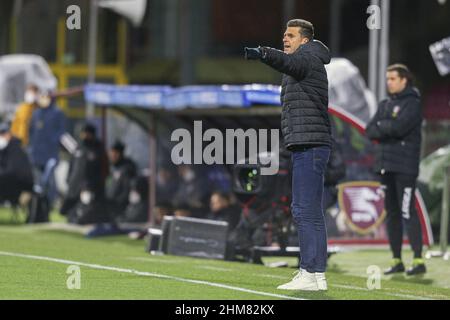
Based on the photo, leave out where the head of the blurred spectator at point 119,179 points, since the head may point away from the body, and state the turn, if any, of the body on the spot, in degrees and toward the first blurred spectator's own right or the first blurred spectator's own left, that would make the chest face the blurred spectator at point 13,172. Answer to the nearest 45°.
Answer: approximately 90° to the first blurred spectator's own right

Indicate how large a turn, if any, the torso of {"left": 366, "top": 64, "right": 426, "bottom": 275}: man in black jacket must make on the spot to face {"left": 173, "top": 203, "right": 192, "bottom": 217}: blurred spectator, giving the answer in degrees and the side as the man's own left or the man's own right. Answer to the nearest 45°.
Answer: approximately 90° to the man's own right

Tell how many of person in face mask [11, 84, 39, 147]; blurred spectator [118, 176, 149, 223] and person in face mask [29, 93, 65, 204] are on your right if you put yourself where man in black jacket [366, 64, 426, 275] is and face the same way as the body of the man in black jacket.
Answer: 3

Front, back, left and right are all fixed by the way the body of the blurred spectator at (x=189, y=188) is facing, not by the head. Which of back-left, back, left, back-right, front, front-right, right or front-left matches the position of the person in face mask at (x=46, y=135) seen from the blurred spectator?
right

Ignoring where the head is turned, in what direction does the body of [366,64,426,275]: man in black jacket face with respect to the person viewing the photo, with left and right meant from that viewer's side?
facing the viewer and to the left of the viewer

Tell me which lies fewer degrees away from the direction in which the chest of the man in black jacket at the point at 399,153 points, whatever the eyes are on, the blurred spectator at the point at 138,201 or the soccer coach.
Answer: the soccer coach

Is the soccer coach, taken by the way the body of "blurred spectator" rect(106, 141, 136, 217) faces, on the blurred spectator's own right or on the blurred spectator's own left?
on the blurred spectator's own left

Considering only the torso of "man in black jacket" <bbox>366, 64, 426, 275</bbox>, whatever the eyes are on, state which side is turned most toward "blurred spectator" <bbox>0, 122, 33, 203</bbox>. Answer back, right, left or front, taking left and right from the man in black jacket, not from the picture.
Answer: right

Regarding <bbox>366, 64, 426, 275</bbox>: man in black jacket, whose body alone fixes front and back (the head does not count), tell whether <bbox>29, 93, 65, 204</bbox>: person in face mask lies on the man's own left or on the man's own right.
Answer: on the man's own right

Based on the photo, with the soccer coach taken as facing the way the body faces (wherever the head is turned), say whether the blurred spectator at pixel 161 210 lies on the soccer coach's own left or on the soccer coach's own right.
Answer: on the soccer coach's own right

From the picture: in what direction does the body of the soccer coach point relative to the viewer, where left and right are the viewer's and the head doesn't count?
facing to the left of the viewer

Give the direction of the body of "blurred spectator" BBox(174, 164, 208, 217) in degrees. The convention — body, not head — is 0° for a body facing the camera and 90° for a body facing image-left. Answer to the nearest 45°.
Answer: approximately 45°

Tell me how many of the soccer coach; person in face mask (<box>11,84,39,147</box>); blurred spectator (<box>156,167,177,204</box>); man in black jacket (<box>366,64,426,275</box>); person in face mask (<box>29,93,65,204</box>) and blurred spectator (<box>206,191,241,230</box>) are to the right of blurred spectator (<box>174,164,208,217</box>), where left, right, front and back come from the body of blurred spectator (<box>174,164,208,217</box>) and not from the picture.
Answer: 3
